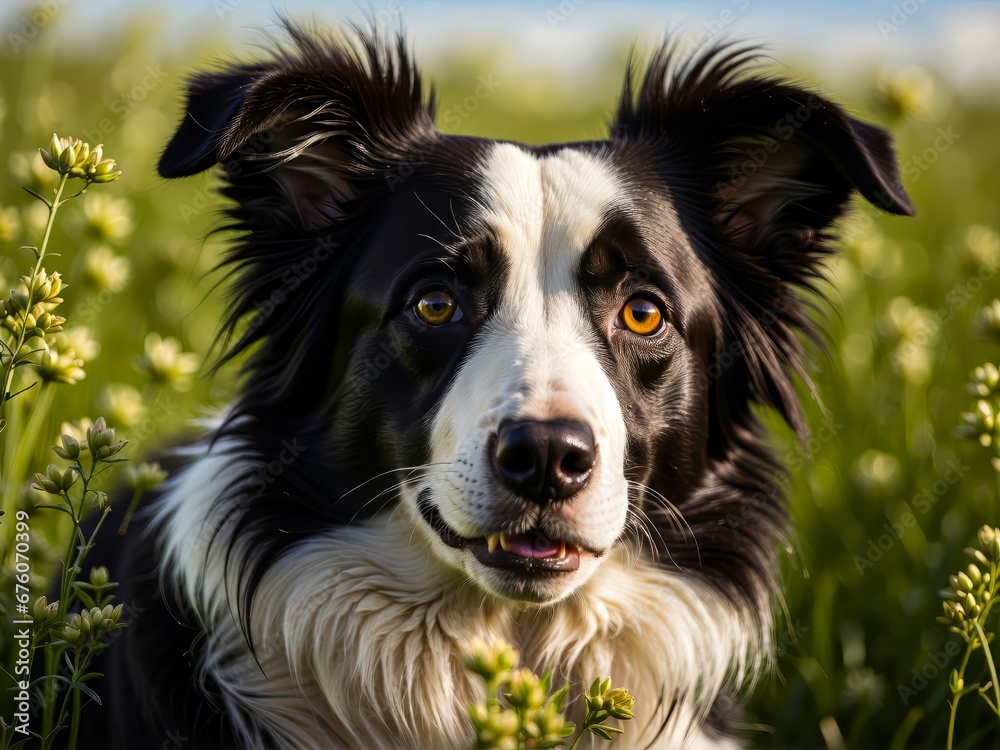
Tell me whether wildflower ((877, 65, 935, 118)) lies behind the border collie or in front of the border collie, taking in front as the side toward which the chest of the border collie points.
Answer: behind

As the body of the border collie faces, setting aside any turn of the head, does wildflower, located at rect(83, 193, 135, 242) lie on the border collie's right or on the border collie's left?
on the border collie's right

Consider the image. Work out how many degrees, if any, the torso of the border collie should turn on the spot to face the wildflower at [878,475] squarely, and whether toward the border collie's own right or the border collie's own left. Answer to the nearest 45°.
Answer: approximately 135° to the border collie's own left

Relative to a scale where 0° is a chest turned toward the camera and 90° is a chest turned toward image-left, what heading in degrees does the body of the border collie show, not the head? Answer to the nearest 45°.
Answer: approximately 0°

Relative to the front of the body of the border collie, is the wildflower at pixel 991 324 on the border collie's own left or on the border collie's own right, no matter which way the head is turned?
on the border collie's own left

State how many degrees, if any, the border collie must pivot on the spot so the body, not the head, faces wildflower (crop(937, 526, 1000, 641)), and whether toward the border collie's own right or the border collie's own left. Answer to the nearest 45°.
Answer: approximately 45° to the border collie's own left

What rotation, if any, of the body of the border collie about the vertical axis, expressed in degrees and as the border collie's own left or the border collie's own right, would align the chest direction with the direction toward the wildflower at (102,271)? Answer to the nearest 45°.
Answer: approximately 135° to the border collie's own right

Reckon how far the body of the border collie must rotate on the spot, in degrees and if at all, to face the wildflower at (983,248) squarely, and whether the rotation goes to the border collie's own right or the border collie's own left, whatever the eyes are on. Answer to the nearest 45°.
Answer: approximately 135° to the border collie's own left

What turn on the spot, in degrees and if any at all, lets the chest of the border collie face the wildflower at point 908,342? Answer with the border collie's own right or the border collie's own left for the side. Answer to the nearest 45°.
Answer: approximately 135° to the border collie's own left
